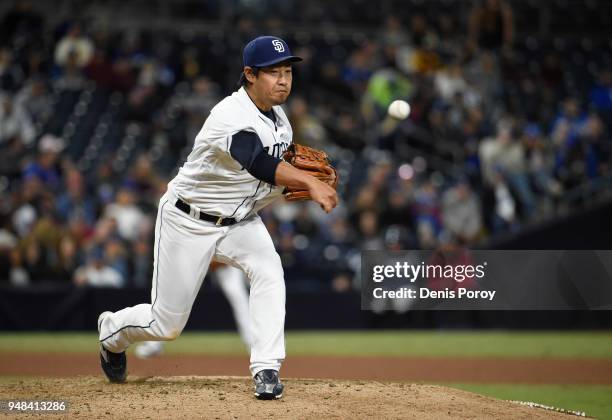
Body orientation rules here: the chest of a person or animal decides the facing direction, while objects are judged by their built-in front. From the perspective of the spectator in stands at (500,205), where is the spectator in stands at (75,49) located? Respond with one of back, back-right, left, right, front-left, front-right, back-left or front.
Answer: right

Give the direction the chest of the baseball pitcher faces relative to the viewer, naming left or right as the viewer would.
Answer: facing the viewer and to the right of the viewer

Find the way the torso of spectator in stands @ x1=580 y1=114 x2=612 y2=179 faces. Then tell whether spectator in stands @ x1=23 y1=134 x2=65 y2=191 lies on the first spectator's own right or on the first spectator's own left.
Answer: on the first spectator's own right

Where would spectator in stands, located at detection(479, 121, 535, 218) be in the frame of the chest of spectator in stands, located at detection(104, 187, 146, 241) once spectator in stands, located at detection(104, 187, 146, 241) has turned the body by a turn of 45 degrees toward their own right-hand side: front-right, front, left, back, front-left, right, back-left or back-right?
back-left

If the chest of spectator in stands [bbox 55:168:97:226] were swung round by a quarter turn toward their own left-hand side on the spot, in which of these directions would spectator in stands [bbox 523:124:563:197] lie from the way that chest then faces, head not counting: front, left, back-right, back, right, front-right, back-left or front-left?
front

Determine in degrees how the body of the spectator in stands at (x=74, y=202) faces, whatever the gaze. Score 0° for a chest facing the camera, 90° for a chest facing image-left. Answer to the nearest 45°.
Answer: approximately 0°

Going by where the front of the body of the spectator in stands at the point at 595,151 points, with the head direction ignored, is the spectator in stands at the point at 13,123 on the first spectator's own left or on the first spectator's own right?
on the first spectator's own right

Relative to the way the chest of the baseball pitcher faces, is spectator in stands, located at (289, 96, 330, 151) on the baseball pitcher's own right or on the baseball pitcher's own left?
on the baseball pitcher's own left

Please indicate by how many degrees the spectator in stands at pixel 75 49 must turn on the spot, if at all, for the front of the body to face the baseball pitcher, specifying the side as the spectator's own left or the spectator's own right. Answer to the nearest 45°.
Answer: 0° — they already face them

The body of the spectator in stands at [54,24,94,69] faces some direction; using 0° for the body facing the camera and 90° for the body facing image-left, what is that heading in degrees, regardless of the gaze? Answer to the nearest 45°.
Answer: approximately 0°

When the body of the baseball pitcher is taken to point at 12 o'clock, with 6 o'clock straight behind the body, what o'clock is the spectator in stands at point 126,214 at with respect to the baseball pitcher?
The spectator in stands is roughly at 7 o'clock from the baseball pitcher.
